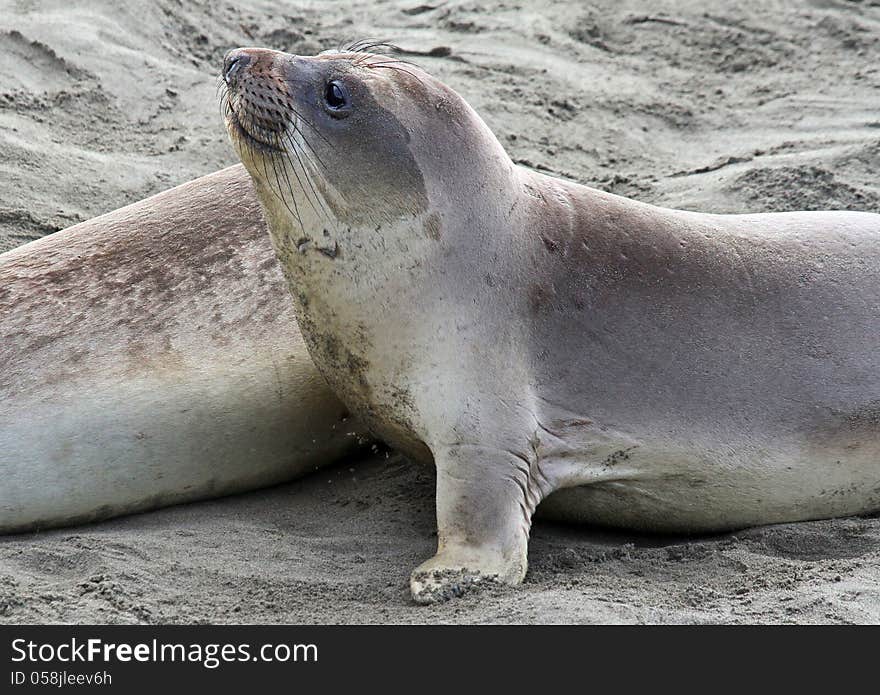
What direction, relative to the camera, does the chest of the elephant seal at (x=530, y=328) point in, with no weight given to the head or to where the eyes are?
to the viewer's left

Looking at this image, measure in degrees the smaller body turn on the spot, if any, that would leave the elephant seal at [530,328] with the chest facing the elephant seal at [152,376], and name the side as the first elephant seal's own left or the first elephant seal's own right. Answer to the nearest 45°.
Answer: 0° — it already faces it
